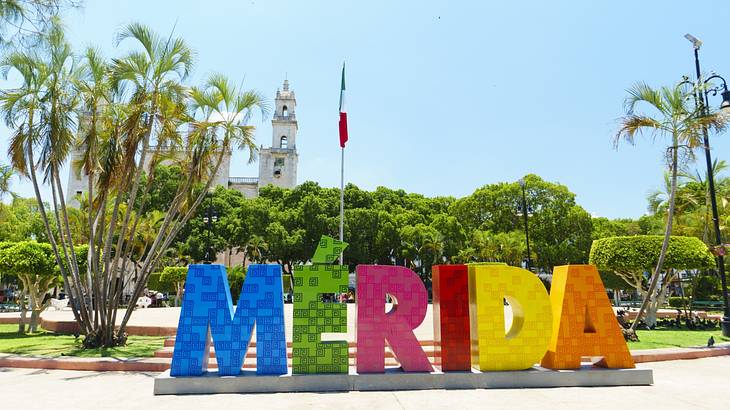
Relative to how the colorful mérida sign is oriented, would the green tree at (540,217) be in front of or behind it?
behind

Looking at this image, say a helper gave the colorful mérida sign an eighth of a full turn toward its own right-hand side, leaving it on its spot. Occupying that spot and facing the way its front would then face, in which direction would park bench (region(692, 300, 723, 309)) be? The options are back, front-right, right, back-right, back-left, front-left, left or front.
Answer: back

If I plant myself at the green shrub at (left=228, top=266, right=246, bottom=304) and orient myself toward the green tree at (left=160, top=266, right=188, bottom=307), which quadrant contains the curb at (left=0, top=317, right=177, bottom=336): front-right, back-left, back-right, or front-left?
front-left

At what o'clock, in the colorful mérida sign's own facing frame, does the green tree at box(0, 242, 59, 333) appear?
The green tree is roughly at 4 o'clock from the colorful mérida sign.

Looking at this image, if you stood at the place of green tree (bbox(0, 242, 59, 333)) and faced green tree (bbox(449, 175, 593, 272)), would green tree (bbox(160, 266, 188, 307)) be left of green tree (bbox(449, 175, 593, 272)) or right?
left

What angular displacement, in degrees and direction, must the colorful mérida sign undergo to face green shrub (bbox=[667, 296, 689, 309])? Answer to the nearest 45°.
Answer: approximately 135° to its left

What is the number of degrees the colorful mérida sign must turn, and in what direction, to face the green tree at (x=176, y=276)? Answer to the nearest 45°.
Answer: approximately 135° to its right

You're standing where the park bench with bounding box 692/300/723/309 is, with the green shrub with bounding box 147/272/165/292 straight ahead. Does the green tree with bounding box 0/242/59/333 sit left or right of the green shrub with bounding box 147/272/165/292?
left

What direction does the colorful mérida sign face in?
toward the camera

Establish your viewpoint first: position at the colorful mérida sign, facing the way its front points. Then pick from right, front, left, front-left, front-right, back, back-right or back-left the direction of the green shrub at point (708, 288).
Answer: back-left

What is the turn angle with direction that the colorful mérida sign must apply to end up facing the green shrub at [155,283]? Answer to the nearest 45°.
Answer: approximately 135° to its right
